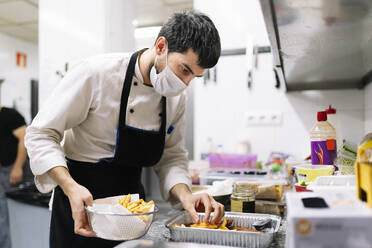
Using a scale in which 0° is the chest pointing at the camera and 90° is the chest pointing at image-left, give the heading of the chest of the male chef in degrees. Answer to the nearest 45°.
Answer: approximately 315°

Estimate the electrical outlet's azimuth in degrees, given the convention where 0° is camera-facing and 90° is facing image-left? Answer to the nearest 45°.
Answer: approximately 0°

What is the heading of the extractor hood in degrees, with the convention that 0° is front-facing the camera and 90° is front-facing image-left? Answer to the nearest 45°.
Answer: approximately 0°

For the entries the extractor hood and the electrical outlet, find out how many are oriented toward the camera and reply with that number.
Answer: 2

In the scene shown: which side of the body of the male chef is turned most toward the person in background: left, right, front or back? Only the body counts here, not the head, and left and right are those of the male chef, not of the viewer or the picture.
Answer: back

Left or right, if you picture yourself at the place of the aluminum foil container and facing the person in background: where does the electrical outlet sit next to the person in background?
right
